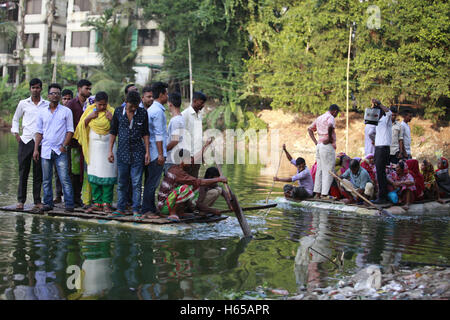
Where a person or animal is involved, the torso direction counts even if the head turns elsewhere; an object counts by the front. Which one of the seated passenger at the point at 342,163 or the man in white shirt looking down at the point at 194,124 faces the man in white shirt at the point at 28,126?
the seated passenger

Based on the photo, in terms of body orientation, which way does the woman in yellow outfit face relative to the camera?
toward the camera

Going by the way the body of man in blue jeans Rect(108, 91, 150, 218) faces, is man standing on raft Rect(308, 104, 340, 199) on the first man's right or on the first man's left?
on the first man's left

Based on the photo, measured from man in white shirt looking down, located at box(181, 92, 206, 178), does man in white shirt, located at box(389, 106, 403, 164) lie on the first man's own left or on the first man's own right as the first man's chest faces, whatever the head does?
on the first man's own left

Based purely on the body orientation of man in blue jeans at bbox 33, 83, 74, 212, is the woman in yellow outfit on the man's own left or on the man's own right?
on the man's own left

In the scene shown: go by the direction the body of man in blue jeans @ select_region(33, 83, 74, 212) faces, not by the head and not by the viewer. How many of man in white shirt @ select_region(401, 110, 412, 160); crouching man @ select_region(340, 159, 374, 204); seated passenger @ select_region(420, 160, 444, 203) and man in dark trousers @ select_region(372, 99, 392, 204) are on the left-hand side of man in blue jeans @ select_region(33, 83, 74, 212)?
4

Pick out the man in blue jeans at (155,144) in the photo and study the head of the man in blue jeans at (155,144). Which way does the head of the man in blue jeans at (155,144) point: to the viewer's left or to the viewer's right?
to the viewer's right

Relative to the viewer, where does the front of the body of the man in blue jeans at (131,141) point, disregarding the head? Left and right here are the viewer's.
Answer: facing the viewer

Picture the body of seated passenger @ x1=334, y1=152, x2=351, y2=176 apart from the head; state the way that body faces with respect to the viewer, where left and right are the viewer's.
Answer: facing the viewer and to the left of the viewer

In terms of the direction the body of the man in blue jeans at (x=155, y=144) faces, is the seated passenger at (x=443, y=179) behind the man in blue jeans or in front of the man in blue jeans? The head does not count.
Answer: in front

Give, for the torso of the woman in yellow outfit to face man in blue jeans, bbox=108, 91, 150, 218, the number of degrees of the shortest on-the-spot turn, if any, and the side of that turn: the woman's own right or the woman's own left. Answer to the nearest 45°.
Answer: approximately 45° to the woman's own left
